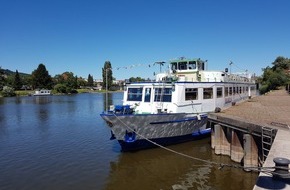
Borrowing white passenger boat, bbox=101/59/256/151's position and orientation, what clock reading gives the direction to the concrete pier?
The concrete pier is roughly at 9 o'clock from the white passenger boat.

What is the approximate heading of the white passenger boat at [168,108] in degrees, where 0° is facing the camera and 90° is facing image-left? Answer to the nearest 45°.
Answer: approximately 45°

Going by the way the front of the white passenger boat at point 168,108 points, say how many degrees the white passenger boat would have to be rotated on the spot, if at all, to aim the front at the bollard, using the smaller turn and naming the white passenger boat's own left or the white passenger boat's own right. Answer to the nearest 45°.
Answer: approximately 45° to the white passenger boat's own left
